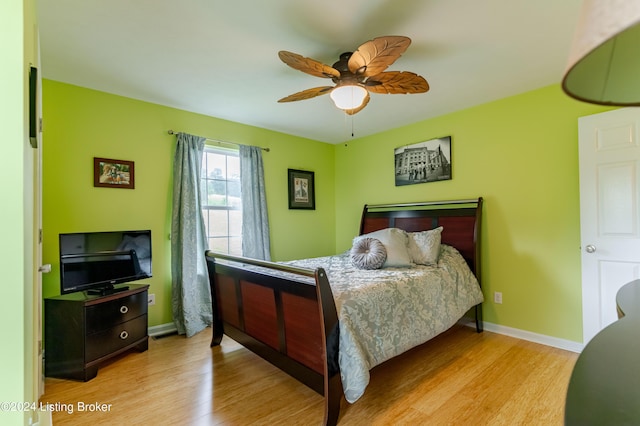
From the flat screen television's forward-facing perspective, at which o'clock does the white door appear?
The white door is roughly at 12 o'clock from the flat screen television.

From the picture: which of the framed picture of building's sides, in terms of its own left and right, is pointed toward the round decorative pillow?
front

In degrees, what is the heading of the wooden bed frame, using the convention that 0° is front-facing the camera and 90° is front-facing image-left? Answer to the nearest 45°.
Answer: approximately 45°

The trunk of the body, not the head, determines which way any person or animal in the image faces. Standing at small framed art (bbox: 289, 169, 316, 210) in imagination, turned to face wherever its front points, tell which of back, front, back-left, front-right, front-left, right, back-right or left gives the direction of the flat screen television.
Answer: right

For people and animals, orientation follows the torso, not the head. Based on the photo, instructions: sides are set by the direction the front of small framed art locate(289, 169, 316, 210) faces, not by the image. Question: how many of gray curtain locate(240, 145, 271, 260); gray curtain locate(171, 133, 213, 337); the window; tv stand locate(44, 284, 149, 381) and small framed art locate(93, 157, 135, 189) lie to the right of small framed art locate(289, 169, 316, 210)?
5

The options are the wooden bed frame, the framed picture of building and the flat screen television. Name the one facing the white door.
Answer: the flat screen television

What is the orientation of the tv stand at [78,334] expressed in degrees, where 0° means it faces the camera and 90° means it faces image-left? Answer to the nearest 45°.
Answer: approximately 315°

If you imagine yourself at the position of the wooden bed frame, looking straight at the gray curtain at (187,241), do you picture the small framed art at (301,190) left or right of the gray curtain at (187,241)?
right

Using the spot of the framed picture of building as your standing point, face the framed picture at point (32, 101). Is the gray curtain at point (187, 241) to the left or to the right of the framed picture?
right

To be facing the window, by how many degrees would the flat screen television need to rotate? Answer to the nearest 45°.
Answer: approximately 90° to its left

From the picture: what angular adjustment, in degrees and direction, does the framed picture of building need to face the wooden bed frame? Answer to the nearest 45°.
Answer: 0° — it already faces it

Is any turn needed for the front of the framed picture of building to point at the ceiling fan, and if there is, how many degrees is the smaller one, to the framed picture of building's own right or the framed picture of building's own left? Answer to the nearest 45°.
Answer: approximately 45° to the framed picture of building's own left

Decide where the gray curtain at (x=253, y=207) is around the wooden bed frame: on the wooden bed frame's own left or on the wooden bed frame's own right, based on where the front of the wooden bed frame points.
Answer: on the wooden bed frame's own right

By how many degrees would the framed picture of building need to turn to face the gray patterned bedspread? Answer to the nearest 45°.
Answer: approximately 45° to its left

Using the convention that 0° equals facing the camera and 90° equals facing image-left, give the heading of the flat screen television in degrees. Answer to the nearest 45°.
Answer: approximately 315°

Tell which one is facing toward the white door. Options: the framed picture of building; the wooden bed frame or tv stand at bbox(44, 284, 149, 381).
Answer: the tv stand

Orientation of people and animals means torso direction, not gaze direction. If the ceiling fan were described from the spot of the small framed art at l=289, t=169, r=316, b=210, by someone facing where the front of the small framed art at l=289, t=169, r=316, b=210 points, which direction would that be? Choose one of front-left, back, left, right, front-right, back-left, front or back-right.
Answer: front-right
